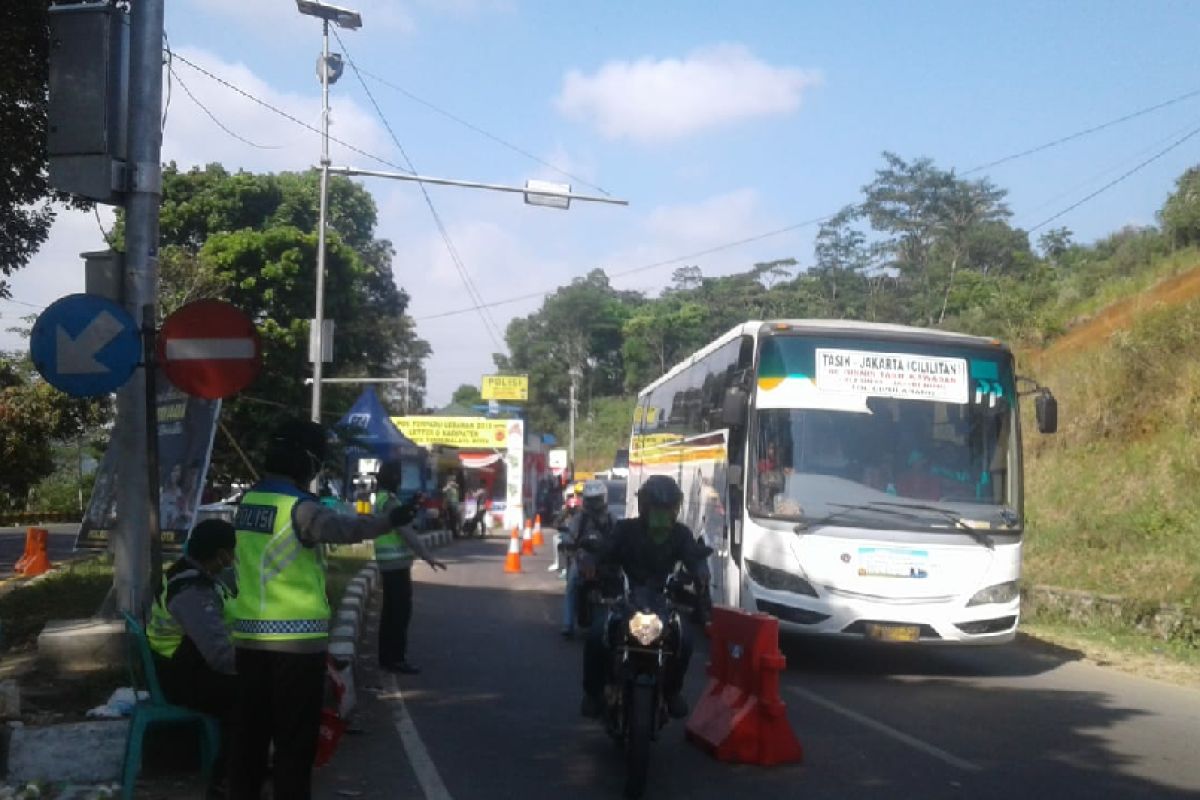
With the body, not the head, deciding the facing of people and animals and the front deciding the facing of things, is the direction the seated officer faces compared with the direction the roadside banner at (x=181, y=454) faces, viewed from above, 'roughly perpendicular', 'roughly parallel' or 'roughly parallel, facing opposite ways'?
roughly perpendicular

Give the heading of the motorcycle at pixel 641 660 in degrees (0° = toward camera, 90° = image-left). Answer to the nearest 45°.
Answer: approximately 0°

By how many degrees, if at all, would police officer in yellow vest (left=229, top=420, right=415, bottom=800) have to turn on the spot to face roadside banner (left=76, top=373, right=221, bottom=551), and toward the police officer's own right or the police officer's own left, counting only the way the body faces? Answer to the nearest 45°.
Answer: approximately 45° to the police officer's own left

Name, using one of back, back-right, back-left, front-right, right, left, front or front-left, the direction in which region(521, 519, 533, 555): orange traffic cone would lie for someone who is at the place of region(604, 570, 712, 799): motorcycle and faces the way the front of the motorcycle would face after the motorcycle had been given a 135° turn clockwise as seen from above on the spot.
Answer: front-right

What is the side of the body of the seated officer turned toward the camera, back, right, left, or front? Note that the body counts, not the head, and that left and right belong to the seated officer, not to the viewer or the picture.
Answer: right

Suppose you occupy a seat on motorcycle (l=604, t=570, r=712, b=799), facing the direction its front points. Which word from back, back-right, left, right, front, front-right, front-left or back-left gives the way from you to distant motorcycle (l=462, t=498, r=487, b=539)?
back

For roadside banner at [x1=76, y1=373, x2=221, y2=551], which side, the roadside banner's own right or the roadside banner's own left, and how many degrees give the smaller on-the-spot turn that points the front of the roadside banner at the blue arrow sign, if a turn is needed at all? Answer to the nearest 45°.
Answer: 0° — it already faces it

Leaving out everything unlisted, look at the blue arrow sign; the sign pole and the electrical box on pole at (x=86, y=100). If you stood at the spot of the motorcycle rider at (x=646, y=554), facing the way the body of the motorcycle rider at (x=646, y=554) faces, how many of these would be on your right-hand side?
3

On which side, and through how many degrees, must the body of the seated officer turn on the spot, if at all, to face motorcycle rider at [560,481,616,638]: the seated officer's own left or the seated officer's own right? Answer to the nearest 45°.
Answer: approximately 45° to the seated officer's own left
